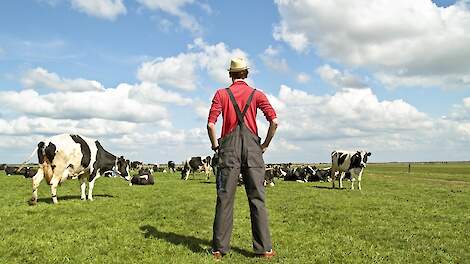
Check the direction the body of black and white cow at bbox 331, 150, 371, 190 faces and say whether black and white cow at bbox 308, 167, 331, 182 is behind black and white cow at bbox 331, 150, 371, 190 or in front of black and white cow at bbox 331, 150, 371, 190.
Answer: behind

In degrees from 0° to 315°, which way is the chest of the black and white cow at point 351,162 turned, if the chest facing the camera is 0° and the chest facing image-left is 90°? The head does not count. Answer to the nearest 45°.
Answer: approximately 315°

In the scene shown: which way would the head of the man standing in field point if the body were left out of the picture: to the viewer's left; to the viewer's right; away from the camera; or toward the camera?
away from the camera

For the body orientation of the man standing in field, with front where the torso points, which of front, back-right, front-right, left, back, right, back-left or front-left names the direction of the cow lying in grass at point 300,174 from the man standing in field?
front

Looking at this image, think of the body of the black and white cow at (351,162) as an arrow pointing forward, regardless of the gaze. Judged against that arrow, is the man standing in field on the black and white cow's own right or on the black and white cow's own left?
on the black and white cow's own right

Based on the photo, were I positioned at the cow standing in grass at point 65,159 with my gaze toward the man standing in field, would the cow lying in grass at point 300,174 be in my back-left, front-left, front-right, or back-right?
back-left

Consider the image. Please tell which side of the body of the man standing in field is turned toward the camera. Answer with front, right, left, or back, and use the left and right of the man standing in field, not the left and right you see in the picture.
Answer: back
